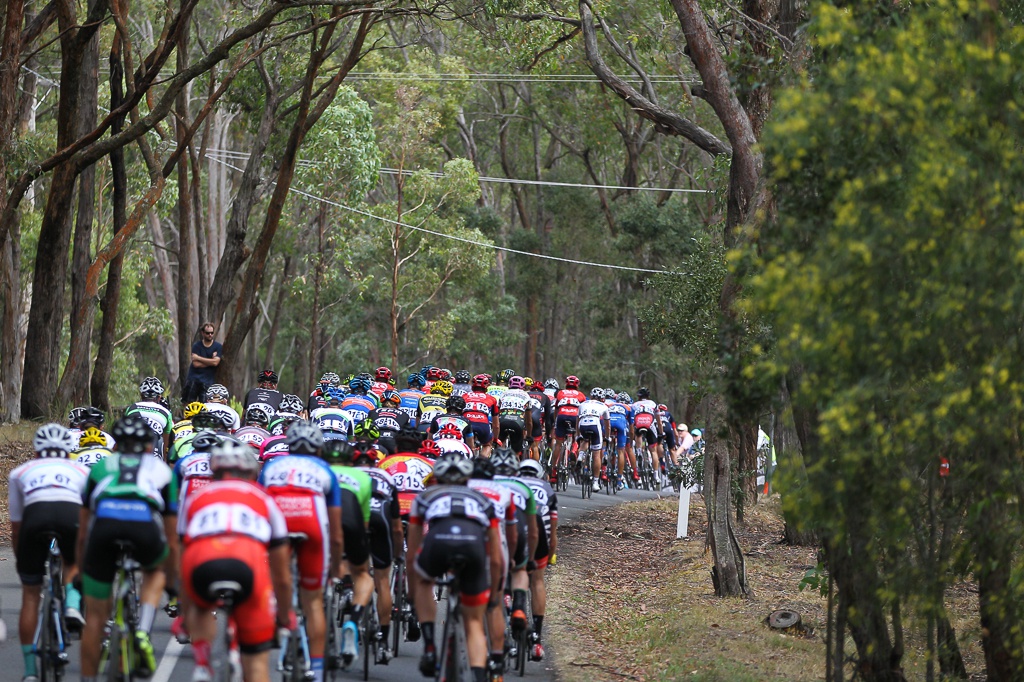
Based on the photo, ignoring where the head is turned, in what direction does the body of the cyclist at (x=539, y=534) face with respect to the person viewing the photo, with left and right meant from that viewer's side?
facing away from the viewer

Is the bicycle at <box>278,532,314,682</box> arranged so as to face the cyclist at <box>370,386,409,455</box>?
yes

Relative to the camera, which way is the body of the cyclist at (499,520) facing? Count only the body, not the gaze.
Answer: away from the camera

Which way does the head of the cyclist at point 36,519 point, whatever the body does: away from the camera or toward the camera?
away from the camera

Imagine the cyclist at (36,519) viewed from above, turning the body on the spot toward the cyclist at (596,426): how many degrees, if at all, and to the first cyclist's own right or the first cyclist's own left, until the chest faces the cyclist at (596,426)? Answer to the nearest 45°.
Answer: approximately 45° to the first cyclist's own right

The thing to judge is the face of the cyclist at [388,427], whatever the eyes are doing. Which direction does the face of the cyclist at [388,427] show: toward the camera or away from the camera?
away from the camera

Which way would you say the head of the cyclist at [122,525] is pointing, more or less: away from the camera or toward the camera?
away from the camera

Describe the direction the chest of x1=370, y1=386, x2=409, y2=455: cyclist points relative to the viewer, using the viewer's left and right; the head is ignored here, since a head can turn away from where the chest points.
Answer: facing away from the viewer

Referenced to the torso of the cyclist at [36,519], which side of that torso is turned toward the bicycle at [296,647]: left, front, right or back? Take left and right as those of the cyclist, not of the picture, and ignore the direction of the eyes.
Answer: right

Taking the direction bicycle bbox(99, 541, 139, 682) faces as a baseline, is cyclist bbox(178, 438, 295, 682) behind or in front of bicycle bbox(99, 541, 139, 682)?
behind

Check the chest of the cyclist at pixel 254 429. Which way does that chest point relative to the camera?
away from the camera

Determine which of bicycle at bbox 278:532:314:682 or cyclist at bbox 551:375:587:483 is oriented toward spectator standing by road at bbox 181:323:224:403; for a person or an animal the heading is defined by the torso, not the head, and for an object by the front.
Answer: the bicycle

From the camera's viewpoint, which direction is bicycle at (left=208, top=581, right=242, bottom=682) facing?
away from the camera

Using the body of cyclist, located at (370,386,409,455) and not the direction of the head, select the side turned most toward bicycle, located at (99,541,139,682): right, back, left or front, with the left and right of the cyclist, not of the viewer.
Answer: back

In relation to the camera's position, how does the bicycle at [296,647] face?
facing away from the viewer
